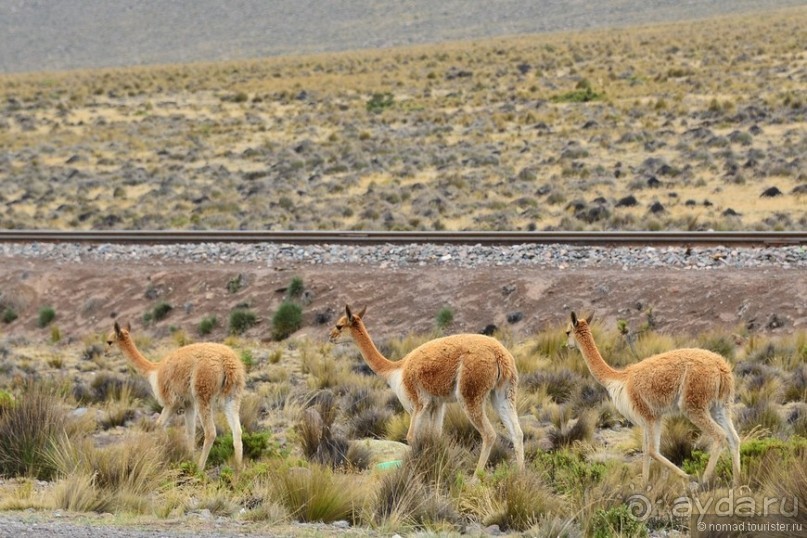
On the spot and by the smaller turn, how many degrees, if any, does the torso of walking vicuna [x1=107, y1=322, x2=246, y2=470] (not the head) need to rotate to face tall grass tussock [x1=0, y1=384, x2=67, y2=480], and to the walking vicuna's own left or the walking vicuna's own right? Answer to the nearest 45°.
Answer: approximately 45° to the walking vicuna's own left

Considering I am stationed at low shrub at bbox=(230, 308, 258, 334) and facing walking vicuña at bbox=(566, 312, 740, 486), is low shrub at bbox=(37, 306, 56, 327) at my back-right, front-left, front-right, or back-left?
back-right

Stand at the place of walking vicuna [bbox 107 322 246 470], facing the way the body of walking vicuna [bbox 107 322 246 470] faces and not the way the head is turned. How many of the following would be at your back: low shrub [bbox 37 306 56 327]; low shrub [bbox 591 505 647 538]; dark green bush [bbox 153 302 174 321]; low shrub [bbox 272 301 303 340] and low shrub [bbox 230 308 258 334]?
1

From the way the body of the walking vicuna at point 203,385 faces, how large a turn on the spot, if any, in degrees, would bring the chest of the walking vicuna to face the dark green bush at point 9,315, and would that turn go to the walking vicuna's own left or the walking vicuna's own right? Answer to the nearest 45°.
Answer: approximately 45° to the walking vicuna's own right

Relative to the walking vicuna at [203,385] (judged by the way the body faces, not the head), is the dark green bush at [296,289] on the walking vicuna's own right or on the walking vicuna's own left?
on the walking vicuna's own right

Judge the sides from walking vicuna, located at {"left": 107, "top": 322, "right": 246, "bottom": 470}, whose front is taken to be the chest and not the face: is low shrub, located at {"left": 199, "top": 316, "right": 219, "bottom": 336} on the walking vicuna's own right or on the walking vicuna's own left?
on the walking vicuna's own right

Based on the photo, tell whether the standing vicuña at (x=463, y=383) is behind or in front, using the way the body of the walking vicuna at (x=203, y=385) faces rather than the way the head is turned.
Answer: behind

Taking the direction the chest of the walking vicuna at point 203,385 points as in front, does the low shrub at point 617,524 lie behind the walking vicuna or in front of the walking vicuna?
behind

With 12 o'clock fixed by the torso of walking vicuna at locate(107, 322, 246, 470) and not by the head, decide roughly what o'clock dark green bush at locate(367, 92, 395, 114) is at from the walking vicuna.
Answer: The dark green bush is roughly at 2 o'clock from the walking vicuna.

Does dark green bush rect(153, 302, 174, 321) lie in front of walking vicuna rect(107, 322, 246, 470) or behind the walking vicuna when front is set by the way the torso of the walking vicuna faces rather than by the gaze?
in front

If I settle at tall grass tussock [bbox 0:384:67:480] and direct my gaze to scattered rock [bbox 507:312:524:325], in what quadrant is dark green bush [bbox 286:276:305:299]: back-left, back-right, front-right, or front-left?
front-left

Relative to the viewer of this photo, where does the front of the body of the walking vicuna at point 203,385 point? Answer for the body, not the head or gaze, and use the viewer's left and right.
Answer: facing away from the viewer and to the left of the viewer

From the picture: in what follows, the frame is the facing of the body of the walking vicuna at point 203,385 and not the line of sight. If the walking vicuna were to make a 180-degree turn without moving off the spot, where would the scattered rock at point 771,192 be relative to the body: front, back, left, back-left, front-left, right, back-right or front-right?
left
